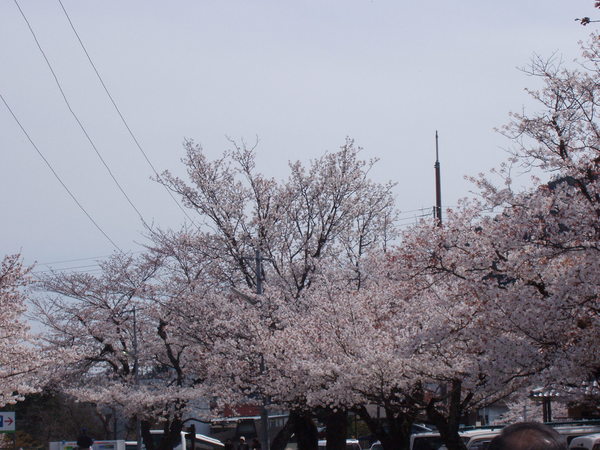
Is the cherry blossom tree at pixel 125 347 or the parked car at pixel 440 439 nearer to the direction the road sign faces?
the parked car

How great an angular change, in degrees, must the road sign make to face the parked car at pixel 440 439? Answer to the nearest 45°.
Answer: approximately 45° to its left

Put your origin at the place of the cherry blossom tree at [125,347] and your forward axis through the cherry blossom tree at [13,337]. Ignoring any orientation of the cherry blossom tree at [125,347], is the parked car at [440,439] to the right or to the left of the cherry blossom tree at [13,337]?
left

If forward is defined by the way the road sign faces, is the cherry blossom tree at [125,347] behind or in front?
behind

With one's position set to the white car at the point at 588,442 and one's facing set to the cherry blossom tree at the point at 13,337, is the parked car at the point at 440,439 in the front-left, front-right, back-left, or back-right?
front-right

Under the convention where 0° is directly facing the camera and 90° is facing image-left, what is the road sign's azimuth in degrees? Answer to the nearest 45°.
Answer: approximately 0°

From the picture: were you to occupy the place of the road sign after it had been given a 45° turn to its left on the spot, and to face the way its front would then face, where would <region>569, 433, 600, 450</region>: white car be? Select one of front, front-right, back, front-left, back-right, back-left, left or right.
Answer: front

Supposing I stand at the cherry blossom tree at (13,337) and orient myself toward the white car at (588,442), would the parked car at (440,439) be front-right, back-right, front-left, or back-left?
front-left
